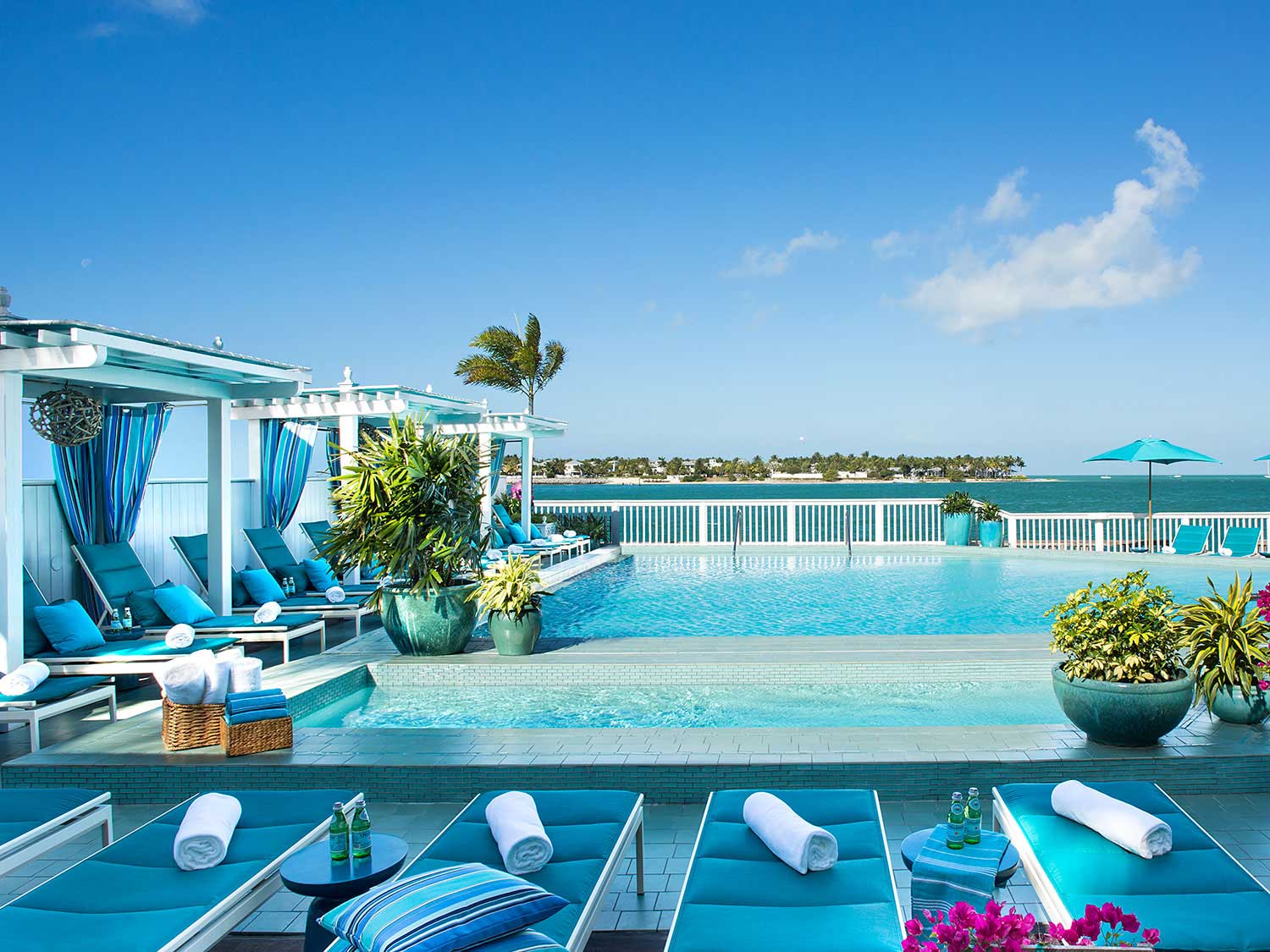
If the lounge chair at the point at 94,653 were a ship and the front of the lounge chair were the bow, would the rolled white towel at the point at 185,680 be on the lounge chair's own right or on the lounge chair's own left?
on the lounge chair's own right

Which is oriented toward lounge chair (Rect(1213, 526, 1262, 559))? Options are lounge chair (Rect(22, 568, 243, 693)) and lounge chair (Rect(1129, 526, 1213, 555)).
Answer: lounge chair (Rect(22, 568, 243, 693))

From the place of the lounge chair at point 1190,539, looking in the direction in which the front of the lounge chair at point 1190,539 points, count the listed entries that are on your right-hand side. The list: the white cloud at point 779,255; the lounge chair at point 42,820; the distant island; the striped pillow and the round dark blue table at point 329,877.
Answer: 2

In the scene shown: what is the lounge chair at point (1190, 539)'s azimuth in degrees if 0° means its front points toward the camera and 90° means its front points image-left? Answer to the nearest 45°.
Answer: approximately 45°

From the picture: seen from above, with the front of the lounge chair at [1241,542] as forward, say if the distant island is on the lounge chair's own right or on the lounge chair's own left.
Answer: on the lounge chair's own right

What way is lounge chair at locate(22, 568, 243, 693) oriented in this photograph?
to the viewer's right

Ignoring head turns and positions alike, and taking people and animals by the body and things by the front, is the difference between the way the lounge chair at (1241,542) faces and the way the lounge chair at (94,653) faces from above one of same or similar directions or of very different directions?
very different directions

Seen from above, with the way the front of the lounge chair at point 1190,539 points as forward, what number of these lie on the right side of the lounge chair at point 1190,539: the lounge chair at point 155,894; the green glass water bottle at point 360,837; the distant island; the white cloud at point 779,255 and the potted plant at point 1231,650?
2

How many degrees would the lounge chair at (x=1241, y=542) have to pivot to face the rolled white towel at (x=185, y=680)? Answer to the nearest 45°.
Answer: approximately 45° to its left
